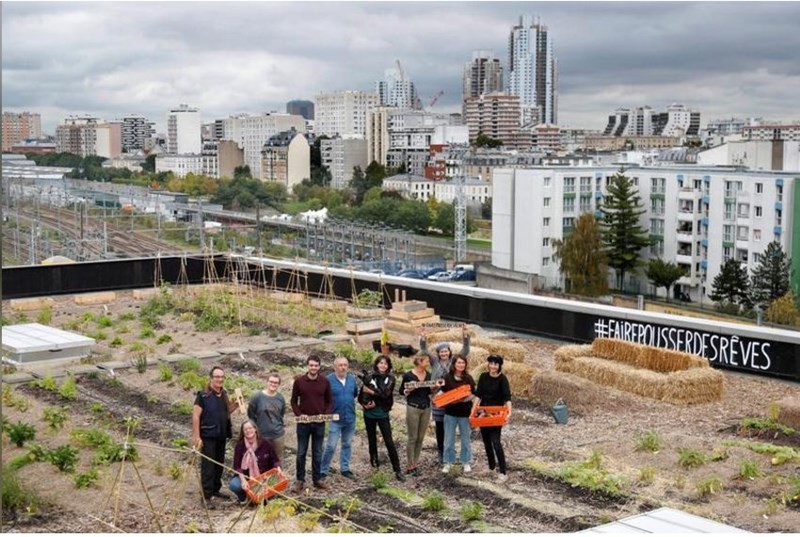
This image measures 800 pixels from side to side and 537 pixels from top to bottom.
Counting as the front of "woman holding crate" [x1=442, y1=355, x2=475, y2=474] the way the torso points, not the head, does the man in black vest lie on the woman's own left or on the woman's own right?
on the woman's own right

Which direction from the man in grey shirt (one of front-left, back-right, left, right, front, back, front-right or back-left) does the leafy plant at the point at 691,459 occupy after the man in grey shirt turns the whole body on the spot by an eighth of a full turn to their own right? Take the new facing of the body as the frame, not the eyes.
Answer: back-left

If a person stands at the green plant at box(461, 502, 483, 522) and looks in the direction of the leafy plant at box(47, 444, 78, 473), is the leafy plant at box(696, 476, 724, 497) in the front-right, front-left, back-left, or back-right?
back-right

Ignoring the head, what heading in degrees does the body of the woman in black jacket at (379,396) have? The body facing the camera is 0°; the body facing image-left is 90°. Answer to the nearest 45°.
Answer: approximately 0°

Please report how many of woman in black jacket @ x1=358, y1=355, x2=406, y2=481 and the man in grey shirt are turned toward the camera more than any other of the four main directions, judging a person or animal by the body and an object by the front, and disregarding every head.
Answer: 2

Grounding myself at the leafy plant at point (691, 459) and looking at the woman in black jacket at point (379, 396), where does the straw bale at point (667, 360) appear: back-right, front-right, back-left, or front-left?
back-right

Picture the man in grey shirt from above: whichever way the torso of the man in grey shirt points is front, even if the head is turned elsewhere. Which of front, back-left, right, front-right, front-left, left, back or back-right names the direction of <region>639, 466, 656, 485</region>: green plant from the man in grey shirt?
left

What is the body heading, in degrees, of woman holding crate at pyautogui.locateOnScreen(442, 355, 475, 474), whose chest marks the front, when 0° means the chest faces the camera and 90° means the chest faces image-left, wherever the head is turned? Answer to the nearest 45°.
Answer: approximately 0°

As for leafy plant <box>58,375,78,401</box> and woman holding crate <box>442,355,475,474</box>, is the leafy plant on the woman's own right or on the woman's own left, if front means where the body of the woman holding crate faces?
on the woman's own right

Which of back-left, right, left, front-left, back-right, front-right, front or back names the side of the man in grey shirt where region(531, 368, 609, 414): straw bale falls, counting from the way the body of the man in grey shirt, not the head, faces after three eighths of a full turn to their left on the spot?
front
